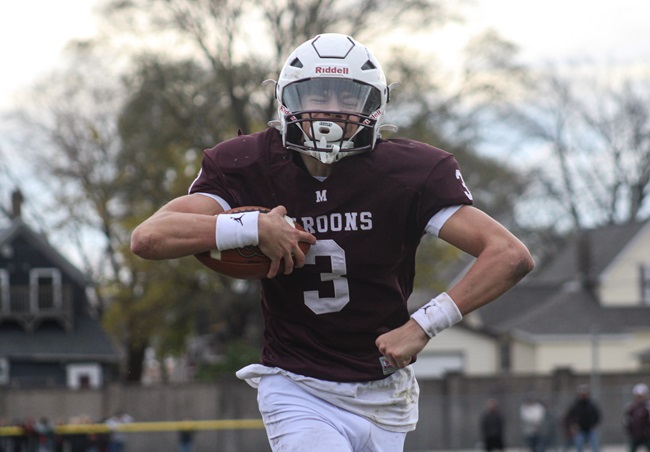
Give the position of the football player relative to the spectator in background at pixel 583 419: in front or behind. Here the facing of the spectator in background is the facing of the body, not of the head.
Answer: in front

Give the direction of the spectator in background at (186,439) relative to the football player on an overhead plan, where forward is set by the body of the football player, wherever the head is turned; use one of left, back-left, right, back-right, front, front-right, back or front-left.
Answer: back

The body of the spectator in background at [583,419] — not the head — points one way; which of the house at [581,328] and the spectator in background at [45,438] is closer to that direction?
the spectator in background

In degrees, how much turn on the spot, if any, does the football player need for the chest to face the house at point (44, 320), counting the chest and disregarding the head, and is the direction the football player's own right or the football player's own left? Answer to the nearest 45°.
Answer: approximately 180°

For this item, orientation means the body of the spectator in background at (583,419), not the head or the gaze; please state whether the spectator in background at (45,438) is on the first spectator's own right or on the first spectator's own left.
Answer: on the first spectator's own right

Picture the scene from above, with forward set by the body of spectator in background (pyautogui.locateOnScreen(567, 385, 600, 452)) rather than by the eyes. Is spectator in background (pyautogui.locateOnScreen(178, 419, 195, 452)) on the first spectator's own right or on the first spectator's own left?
on the first spectator's own right

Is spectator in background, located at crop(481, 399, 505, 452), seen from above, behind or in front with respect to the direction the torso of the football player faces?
behind

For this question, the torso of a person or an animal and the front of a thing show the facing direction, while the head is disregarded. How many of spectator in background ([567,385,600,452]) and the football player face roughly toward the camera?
2

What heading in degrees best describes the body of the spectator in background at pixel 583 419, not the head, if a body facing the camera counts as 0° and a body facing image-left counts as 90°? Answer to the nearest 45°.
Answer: approximately 0°

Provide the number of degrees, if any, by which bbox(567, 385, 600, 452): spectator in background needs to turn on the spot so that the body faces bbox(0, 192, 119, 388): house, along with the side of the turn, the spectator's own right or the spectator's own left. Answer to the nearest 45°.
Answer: approximately 135° to the spectator's own right
